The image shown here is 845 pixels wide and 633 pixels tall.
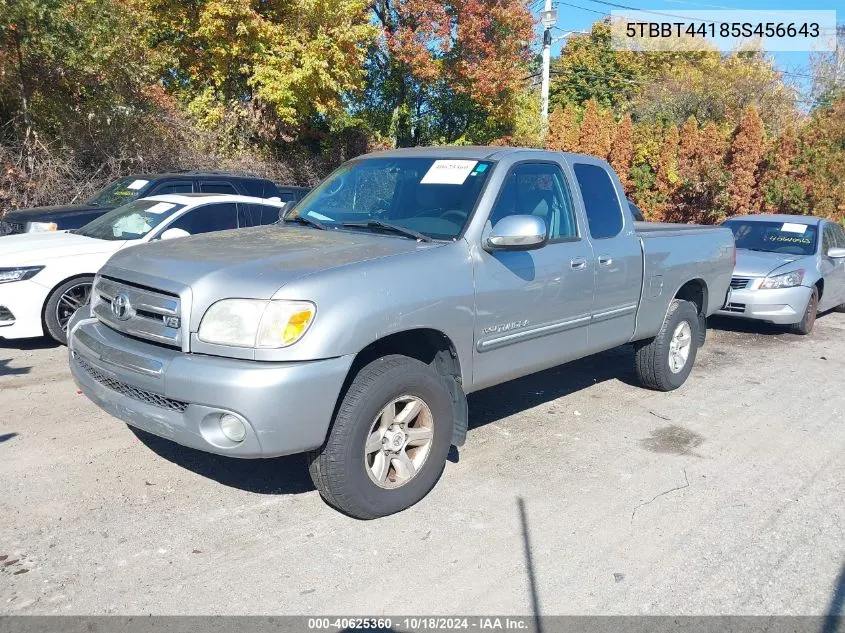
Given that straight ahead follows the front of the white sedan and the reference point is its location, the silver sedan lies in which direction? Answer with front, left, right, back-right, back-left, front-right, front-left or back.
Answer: back-left

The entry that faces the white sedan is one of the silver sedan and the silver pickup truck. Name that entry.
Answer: the silver sedan

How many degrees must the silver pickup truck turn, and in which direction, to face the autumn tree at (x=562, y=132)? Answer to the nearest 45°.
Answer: approximately 135° to its right

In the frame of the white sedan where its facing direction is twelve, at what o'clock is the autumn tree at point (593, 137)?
The autumn tree is roughly at 6 o'clock from the white sedan.

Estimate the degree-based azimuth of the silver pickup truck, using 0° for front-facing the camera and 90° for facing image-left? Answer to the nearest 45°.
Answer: approximately 45°

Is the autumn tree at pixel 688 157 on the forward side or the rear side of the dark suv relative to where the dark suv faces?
on the rear side

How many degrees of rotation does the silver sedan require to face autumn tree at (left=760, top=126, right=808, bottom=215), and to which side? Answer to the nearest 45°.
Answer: approximately 135° to its right

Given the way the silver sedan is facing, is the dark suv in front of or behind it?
in front

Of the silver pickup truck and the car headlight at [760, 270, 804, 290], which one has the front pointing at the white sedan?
the car headlight

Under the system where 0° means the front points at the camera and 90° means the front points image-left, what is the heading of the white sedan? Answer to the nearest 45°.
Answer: approximately 45°

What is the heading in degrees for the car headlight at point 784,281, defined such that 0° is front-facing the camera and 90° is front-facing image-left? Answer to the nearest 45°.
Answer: approximately 45°

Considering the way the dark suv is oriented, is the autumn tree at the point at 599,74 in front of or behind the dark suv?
behind

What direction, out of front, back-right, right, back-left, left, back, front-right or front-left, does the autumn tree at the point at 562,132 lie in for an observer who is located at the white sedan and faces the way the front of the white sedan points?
back
